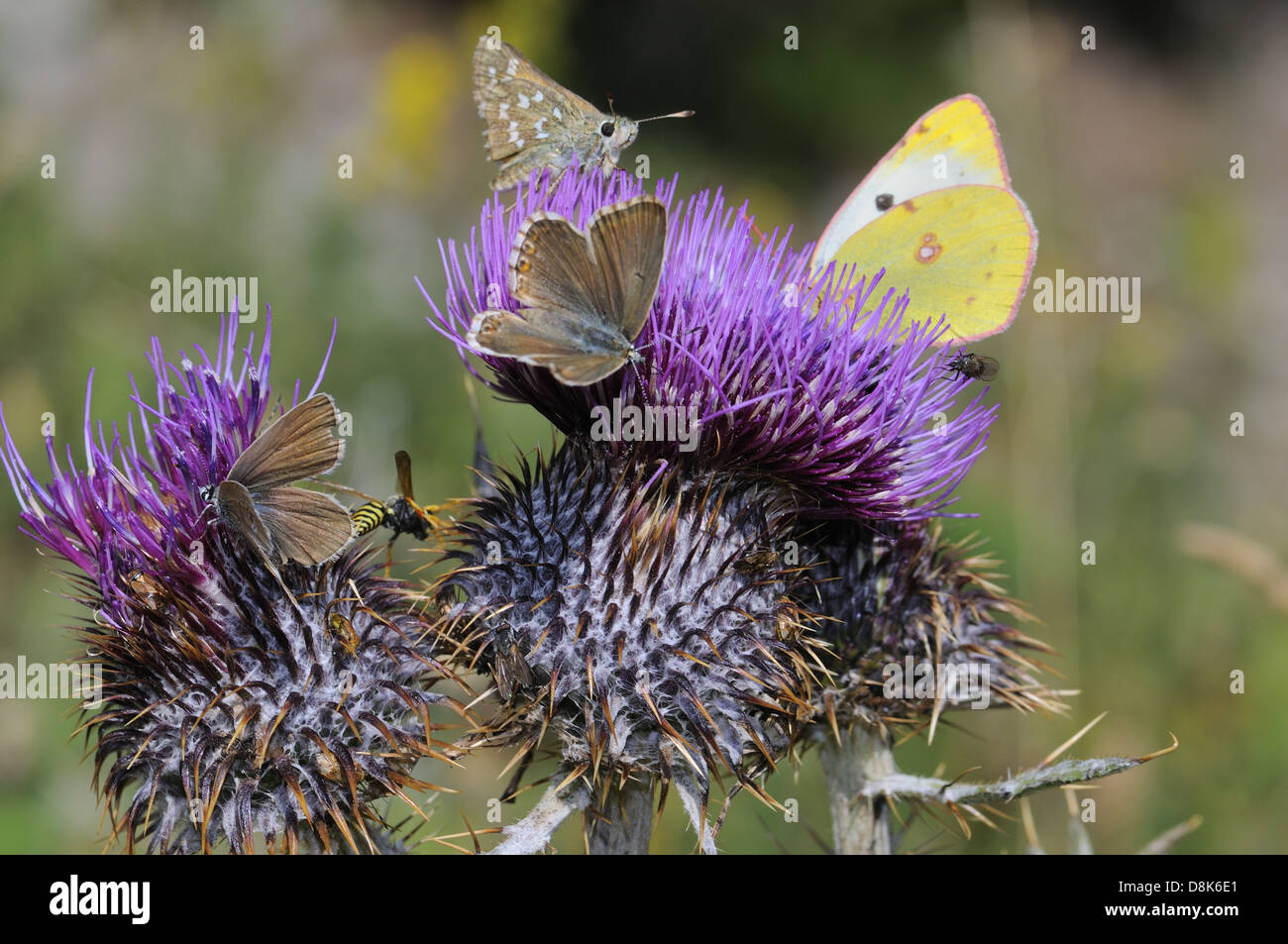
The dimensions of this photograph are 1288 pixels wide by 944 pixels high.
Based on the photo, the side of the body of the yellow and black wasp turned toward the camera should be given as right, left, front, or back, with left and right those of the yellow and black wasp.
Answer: right

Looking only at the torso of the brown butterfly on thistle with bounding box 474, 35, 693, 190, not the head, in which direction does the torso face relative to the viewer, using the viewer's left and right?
facing to the right of the viewer

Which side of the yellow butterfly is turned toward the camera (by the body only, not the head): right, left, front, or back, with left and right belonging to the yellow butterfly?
left

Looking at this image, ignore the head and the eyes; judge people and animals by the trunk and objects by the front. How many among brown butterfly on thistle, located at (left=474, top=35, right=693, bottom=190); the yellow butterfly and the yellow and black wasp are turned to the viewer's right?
2

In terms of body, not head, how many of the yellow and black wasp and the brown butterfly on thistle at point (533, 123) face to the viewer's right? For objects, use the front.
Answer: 2

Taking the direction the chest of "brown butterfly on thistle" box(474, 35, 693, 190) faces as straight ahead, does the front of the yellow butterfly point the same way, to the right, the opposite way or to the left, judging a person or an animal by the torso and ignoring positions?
the opposite way

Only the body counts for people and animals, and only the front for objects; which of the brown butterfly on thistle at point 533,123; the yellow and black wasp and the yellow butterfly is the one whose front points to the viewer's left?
the yellow butterfly
